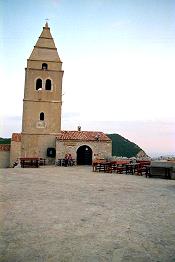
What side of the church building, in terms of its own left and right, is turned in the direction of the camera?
front
